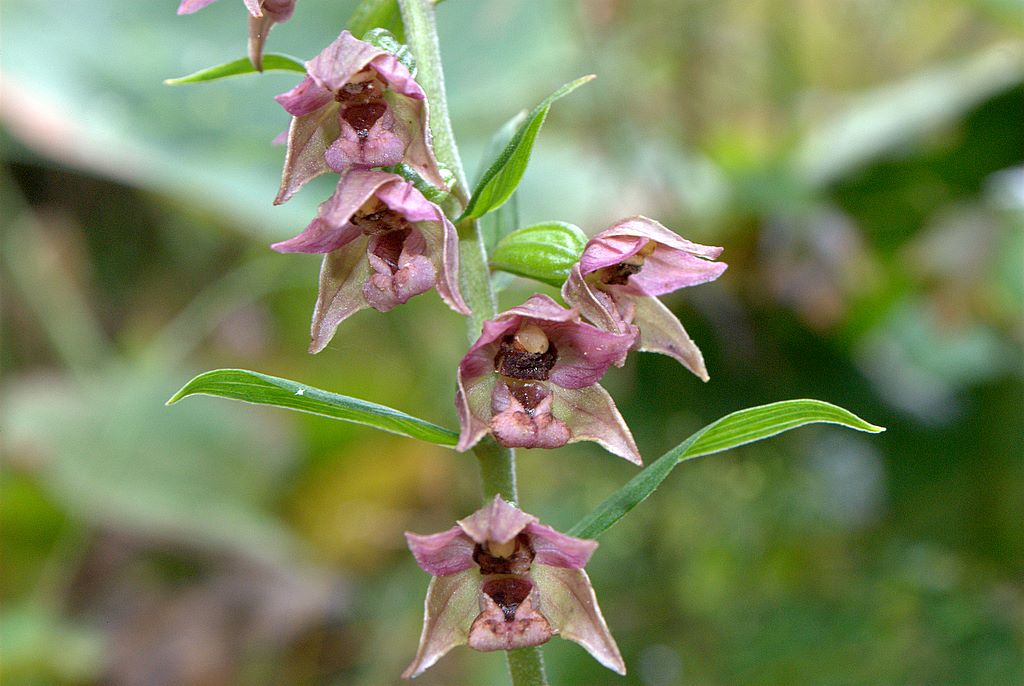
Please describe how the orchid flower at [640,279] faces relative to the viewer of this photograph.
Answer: facing the viewer and to the right of the viewer

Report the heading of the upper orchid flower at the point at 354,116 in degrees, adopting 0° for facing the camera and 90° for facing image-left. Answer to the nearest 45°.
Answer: approximately 0°

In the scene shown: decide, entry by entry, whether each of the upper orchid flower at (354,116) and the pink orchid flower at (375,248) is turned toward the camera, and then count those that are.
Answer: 2
